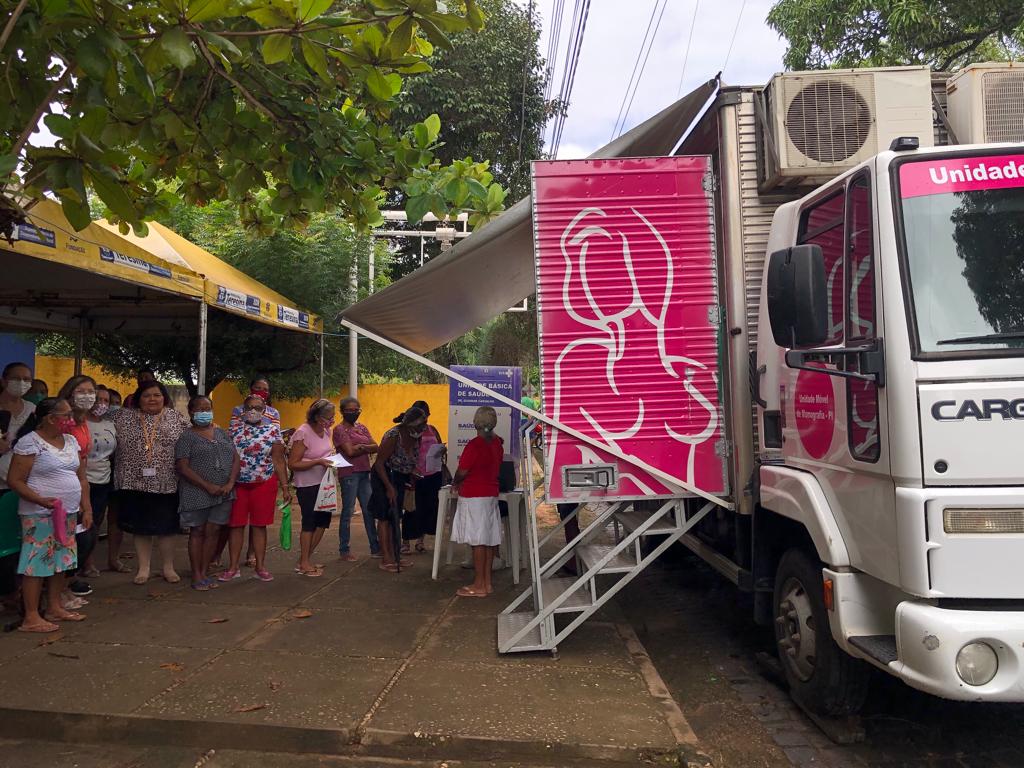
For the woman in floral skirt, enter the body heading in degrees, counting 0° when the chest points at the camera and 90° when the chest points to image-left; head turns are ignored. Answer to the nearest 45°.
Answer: approximately 315°

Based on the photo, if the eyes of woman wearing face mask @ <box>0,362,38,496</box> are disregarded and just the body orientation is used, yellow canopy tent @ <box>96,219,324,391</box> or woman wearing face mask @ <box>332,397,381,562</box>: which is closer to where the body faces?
the woman wearing face mask

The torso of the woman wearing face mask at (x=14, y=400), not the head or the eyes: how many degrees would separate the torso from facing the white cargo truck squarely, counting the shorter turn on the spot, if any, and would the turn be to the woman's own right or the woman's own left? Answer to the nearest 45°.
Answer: approximately 45° to the woman's own left

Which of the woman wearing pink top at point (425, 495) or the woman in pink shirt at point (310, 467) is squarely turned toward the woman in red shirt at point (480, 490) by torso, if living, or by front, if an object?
the woman in pink shirt

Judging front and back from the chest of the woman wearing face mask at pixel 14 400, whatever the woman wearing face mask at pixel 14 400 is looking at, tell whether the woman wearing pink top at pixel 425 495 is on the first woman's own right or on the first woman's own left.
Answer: on the first woman's own left

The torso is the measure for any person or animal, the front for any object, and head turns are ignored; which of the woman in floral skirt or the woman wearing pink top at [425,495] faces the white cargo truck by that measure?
the woman in floral skirt

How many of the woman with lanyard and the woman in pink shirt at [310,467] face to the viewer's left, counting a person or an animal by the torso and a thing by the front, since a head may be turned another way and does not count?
0

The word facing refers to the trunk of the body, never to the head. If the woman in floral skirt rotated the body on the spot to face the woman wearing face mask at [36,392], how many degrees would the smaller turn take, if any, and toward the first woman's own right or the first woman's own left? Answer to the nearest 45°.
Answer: approximately 135° to the first woman's own left

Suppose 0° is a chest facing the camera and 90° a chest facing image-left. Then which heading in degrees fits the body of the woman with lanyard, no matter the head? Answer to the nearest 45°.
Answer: approximately 0°
